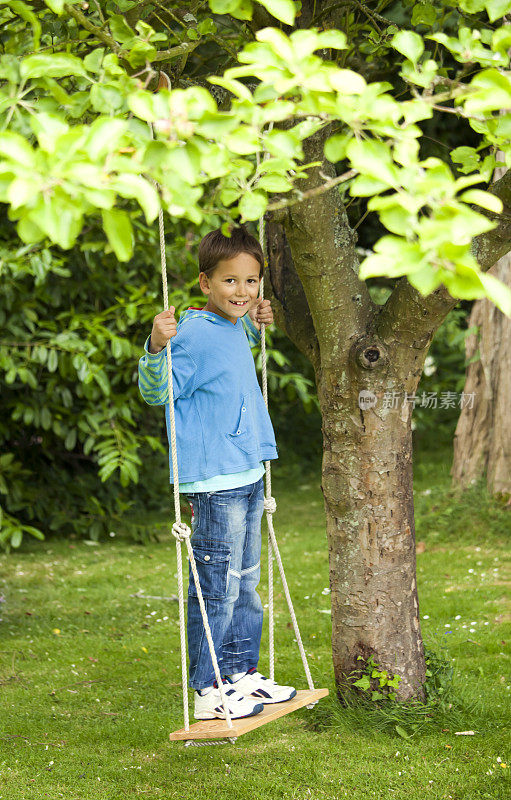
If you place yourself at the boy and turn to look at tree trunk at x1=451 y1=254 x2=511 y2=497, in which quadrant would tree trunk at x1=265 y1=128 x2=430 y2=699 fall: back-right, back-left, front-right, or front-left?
front-right

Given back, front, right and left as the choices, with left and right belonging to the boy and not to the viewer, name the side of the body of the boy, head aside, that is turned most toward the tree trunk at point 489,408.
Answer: left

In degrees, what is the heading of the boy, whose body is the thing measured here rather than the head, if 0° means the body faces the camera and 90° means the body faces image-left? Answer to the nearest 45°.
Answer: approximately 315°
